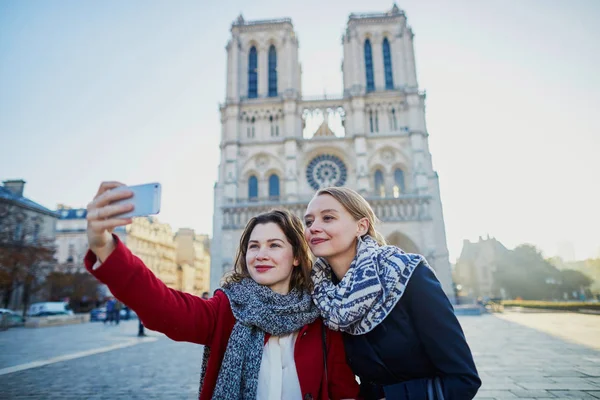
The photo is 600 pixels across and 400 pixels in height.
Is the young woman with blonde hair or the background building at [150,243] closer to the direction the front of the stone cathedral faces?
the young woman with blonde hair

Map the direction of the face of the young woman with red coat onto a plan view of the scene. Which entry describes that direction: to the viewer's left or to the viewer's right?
to the viewer's left

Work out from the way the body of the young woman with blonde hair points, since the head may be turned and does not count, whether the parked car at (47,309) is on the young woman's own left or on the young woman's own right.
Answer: on the young woman's own right

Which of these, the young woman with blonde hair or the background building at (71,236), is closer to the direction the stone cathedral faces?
the young woman with blonde hair

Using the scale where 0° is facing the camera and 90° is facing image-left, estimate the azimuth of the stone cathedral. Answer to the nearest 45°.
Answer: approximately 0°

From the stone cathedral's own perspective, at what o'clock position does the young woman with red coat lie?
The young woman with red coat is roughly at 12 o'clock from the stone cathedral.

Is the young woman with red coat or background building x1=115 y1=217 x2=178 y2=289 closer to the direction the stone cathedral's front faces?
the young woman with red coat

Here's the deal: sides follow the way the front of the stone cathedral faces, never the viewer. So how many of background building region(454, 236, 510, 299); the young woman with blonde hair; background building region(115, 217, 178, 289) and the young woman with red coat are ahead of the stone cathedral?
2

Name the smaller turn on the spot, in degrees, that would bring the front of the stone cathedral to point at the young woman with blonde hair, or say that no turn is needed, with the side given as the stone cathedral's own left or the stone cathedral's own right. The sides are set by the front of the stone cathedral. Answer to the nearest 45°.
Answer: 0° — it already faces them

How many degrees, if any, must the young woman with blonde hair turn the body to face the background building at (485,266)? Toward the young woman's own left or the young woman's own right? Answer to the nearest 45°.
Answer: approximately 135° to the young woman's own right

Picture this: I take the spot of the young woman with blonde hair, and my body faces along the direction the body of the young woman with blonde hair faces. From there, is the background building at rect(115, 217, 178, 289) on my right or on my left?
on my right
